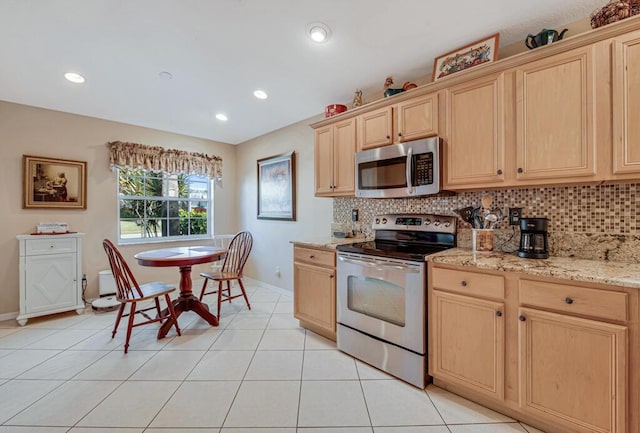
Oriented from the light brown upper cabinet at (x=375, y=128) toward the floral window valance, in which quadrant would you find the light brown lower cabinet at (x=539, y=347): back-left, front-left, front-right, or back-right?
back-left

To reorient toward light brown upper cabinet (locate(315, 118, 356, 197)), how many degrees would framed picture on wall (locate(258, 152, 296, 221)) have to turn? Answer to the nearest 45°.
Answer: approximately 90° to its left

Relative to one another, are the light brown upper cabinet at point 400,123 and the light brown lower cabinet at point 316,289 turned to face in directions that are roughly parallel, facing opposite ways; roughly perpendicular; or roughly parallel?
roughly parallel

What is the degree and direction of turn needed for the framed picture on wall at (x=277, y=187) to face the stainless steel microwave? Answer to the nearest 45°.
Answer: approximately 90° to its left

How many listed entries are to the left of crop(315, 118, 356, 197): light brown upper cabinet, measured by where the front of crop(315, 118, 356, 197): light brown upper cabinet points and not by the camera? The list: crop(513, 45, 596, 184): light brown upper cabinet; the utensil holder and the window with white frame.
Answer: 2

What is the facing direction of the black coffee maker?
toward the camera

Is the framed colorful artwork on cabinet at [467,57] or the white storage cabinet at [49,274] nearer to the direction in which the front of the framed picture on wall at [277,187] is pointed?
the white storage cabinet

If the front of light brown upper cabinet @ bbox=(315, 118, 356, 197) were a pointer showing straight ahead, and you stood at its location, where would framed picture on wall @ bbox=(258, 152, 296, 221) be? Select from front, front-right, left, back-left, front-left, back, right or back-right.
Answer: right

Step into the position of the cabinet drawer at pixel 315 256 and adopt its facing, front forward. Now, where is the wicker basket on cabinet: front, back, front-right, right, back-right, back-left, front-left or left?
left

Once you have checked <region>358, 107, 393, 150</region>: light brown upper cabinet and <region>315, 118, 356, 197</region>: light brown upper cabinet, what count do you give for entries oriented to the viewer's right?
0

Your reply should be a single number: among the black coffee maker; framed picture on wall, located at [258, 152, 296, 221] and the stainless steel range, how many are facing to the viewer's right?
0
